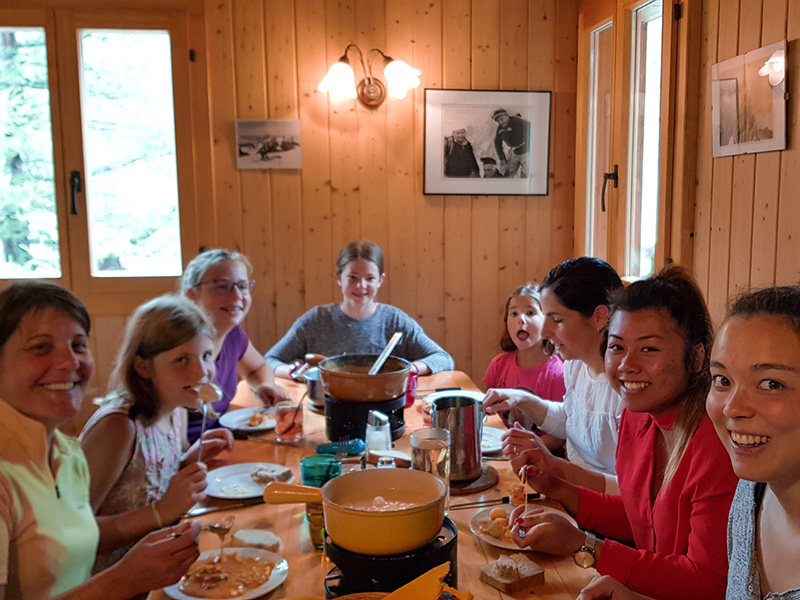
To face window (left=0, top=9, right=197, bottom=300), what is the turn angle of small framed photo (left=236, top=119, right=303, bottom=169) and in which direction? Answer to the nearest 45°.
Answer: approximately 90° to its right

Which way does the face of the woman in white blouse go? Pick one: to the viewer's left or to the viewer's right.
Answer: to the viewer's left

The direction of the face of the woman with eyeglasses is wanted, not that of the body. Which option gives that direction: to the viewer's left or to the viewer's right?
to the viewer's right

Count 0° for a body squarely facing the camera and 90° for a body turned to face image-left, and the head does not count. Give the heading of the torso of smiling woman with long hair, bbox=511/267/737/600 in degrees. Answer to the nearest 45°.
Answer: approximately 45°

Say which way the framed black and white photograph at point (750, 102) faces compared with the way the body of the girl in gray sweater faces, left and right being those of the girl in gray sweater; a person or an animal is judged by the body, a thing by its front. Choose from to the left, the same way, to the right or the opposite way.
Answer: to the right

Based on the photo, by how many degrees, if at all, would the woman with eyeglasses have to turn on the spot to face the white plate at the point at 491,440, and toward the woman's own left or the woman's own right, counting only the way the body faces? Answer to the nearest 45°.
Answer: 0° — they already face it

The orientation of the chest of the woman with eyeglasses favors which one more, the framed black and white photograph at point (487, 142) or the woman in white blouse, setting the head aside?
the woman in white blouse

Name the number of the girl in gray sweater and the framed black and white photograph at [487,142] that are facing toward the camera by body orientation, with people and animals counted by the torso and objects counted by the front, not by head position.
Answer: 2

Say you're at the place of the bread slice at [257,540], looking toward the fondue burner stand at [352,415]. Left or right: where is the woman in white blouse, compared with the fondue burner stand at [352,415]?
right

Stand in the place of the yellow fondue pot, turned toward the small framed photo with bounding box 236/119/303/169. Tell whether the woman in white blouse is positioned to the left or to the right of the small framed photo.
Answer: right

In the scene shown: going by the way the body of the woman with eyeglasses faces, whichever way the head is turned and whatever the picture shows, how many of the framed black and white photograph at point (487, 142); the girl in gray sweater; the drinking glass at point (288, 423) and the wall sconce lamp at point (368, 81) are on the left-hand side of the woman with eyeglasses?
3

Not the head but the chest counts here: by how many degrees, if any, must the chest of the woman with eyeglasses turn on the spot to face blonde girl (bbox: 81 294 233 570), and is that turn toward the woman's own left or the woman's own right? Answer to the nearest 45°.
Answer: approximately 45° to the woman's own right

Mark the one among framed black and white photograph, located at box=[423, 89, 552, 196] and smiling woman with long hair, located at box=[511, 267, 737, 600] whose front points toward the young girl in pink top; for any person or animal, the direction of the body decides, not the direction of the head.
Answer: the framed black and white photograph
